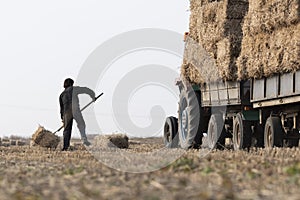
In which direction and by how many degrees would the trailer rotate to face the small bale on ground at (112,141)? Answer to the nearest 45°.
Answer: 0° — it already faces it
